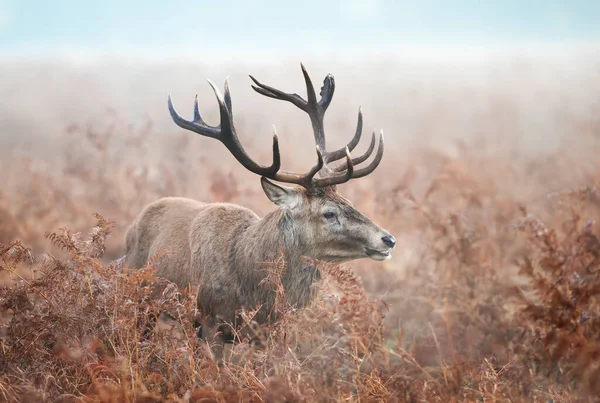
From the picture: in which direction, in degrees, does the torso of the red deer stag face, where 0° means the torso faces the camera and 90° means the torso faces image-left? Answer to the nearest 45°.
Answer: approximately 315°
